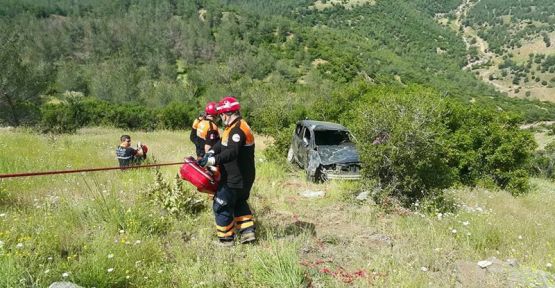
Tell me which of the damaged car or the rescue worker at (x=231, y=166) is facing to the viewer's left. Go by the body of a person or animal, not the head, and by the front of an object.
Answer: the rescue worker

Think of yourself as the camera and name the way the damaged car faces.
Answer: facing the viewer and to the right of the viewer

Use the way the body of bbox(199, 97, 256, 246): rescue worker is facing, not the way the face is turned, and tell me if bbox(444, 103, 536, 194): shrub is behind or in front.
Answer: behind

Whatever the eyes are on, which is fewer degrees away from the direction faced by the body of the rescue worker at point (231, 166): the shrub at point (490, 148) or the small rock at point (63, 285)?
the small rock

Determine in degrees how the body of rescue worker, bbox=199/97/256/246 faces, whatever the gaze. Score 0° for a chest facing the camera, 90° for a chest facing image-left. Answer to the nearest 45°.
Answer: approximately 90°

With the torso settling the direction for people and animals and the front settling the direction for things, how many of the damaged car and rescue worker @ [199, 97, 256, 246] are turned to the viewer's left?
1

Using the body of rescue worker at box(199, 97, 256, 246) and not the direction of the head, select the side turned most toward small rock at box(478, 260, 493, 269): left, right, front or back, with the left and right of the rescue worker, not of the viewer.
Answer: back

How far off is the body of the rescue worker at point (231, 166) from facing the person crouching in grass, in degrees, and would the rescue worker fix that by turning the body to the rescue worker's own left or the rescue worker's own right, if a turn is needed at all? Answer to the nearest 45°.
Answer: approximately 45° to the rescue worker's own right

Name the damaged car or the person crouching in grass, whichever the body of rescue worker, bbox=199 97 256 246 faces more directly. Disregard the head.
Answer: the person crouching in grass

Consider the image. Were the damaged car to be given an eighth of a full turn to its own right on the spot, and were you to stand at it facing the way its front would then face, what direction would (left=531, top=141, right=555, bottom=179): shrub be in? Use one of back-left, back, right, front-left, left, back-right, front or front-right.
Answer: back-left

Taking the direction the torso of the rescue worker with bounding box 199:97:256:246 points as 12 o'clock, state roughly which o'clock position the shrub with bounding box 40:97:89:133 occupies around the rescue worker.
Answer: The shrub is roughly at 2 o'clock from the rescue worker.

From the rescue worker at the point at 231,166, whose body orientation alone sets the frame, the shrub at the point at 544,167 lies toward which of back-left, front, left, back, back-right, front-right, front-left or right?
back-right

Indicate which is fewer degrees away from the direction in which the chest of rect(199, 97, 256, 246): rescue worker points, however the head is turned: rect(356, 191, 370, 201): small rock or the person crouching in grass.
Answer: the person crouching in grass

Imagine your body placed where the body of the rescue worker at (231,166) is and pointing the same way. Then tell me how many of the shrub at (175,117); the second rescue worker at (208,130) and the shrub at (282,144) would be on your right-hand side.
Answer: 3
